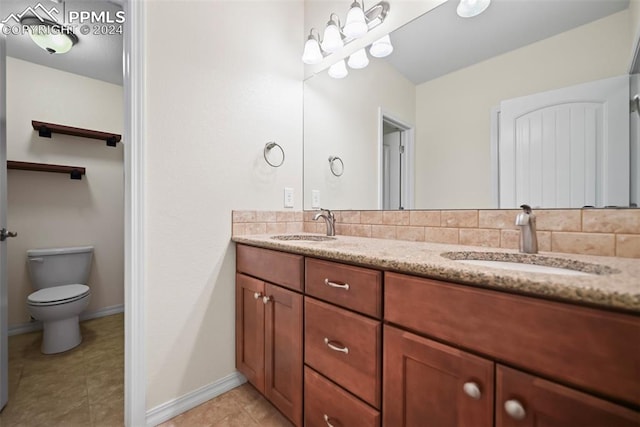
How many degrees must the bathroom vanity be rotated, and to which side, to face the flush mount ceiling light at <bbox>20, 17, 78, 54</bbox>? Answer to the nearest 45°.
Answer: approximately 45° to its right

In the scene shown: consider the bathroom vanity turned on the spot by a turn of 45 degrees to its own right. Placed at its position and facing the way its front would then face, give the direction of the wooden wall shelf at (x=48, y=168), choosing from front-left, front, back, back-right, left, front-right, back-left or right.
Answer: front

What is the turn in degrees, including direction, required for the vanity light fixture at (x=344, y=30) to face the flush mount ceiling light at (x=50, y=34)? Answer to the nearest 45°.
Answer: approximately 45° to its right

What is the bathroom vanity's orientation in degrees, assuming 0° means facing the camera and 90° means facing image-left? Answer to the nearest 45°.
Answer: approximately 45°

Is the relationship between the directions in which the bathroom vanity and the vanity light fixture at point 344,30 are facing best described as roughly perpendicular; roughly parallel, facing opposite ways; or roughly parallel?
roughly parallel

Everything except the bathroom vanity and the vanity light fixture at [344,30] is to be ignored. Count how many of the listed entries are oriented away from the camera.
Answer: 0

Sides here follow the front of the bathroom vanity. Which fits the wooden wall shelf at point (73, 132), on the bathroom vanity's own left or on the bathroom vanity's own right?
on the bathroom vanity's own right

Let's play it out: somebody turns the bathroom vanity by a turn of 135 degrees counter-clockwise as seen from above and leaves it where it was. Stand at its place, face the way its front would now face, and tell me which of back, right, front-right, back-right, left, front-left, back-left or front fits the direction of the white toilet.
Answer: back

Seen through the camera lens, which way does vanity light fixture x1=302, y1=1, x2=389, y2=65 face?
facing the viewer and to the left of the viewer

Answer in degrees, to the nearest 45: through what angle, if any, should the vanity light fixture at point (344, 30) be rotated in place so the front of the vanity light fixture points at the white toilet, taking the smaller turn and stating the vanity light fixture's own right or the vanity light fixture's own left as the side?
approximately 45° to the vanity light fixture's own right
